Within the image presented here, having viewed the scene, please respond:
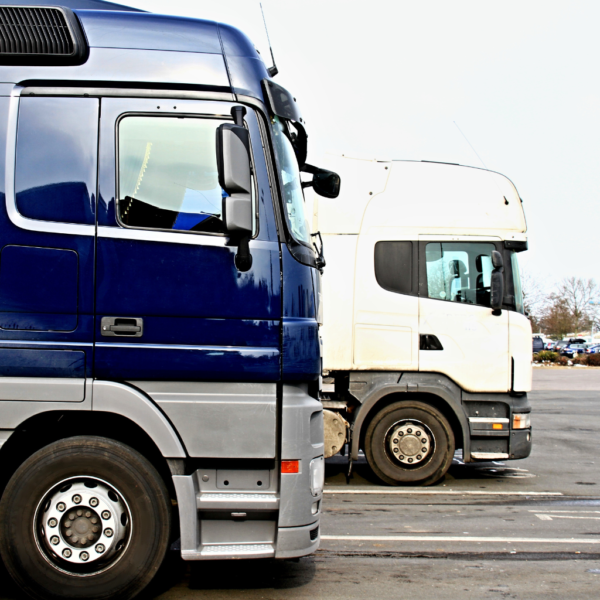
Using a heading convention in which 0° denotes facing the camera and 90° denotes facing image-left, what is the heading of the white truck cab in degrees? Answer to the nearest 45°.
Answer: approximately 270°

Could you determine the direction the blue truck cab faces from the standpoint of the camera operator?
facing to the right of the viewer

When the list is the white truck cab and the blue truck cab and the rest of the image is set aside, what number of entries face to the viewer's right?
2
